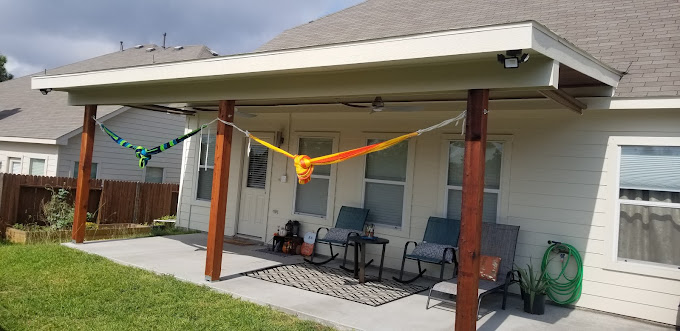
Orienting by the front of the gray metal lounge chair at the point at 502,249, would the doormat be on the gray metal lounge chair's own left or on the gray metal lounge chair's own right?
on the gray metal lounge chair's own right

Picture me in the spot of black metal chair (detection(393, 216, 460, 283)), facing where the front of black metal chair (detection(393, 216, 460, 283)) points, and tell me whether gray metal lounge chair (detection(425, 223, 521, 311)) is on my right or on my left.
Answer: on my left

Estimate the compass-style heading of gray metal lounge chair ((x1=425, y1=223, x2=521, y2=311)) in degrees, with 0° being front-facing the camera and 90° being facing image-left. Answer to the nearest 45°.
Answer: approximately 45°

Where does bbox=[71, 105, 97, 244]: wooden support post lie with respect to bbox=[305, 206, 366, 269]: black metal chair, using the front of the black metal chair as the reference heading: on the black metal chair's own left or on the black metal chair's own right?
on the black metal chair's own right

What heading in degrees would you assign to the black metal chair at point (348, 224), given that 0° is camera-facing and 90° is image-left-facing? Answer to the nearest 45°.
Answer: approximately 45°

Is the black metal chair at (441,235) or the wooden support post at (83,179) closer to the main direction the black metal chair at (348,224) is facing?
the wooden support post

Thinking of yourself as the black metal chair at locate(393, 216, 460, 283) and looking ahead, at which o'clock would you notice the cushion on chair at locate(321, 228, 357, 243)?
The cushion on chair is roughly at 2 o'clock from the black metal chair.

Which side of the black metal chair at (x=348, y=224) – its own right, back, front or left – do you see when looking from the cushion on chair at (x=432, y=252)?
left

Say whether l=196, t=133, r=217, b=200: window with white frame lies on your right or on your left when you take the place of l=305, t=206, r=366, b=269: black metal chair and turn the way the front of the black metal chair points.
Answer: on your right

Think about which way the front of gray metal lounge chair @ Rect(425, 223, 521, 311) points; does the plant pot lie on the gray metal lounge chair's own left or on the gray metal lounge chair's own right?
on the gray metal lounge chair's own left

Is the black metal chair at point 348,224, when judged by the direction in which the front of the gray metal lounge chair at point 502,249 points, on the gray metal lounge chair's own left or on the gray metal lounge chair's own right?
on the gray metal lounge chair's own right
